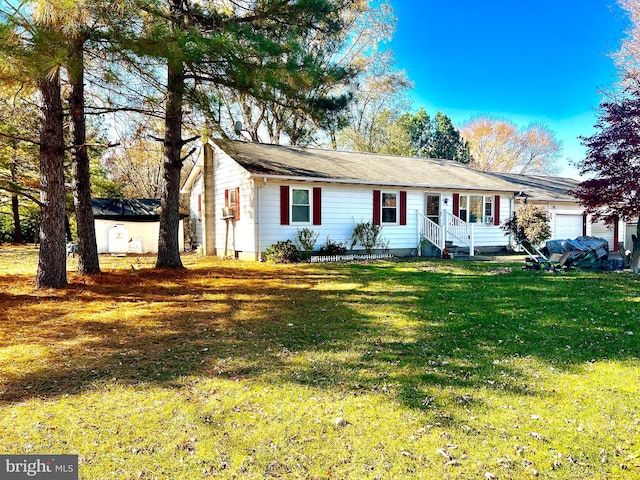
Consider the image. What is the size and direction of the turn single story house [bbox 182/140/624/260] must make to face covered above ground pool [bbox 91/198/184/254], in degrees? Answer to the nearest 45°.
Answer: approximately 135° to its right

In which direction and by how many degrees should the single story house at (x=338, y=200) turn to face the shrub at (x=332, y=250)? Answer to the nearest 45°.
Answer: approximately 45° to its right

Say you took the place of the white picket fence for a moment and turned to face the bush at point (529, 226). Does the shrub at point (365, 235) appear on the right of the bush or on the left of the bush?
left

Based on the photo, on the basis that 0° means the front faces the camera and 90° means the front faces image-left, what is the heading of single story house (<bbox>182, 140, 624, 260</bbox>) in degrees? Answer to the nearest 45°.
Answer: approximately 315°

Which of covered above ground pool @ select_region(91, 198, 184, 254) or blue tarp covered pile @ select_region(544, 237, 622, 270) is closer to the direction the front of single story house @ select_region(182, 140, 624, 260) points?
the blue tarp covered pile
